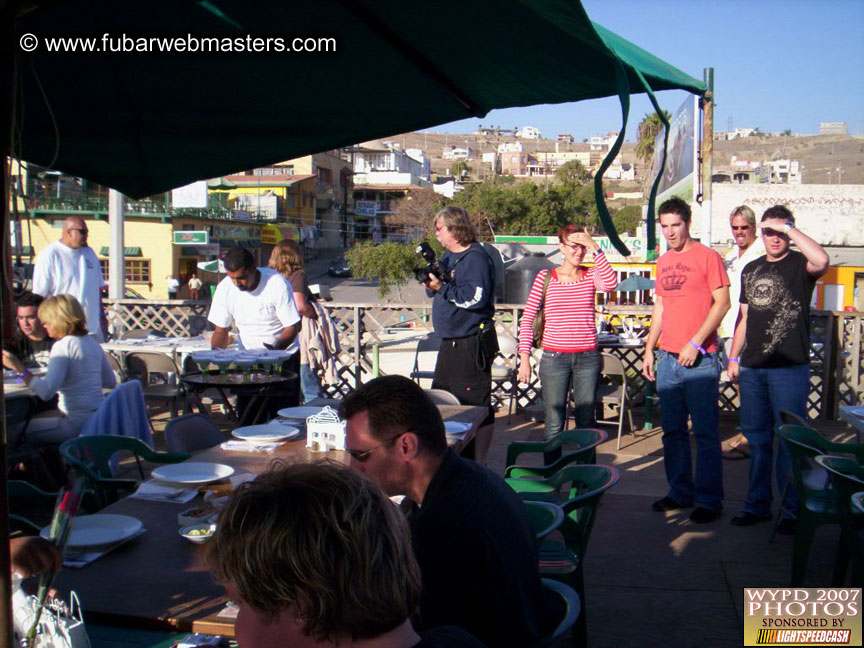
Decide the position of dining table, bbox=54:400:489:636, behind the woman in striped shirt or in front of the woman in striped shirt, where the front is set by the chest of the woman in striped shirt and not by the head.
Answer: in front

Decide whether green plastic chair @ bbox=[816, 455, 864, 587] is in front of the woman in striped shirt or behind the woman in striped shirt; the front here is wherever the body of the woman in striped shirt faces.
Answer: in front

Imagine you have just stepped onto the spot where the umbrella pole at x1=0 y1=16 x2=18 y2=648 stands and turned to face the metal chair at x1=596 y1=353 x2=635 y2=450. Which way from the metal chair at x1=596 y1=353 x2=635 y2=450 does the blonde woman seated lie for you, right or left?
left

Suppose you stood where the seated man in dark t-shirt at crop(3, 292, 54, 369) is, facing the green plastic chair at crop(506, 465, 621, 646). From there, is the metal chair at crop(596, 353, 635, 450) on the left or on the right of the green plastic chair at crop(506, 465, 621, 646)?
left

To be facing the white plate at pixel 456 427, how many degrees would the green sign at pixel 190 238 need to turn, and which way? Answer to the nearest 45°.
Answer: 0° — it already faces it

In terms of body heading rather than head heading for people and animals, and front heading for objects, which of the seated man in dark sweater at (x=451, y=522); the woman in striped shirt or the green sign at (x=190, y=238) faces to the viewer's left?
the seated man in dark sweater

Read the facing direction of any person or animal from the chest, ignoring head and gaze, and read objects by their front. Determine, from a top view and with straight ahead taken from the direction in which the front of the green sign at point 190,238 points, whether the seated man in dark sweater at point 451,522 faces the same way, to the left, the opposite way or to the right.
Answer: to the right

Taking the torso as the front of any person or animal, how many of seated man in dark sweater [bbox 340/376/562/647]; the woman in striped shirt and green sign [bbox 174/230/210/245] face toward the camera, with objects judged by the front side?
2

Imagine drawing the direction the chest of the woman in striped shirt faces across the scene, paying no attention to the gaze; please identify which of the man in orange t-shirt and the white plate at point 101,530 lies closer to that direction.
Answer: the white plate

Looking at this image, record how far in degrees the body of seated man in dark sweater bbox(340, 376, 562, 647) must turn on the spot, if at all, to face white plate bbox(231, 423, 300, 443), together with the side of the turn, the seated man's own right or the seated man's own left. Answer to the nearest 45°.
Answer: approximately 45° to the seated man's own right

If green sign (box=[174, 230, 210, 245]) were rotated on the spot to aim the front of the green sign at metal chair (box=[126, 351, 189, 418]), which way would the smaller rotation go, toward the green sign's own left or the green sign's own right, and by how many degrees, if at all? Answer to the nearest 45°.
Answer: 0° — it already faces it

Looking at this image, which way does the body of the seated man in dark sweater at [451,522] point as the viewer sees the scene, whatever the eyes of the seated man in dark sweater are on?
to the viewer's left

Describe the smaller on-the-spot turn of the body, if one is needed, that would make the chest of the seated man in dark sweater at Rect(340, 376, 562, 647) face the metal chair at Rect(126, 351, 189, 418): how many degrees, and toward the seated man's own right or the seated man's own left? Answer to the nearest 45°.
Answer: approximately 45° to the seated man's own right

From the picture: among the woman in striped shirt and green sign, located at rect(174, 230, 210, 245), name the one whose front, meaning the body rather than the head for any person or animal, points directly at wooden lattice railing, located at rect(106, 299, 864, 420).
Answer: the green sign

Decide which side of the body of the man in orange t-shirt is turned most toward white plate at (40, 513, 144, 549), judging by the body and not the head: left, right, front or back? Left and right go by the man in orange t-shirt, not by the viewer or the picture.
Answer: front

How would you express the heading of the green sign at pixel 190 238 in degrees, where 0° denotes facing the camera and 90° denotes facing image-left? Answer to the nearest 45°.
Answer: approximately 0°
